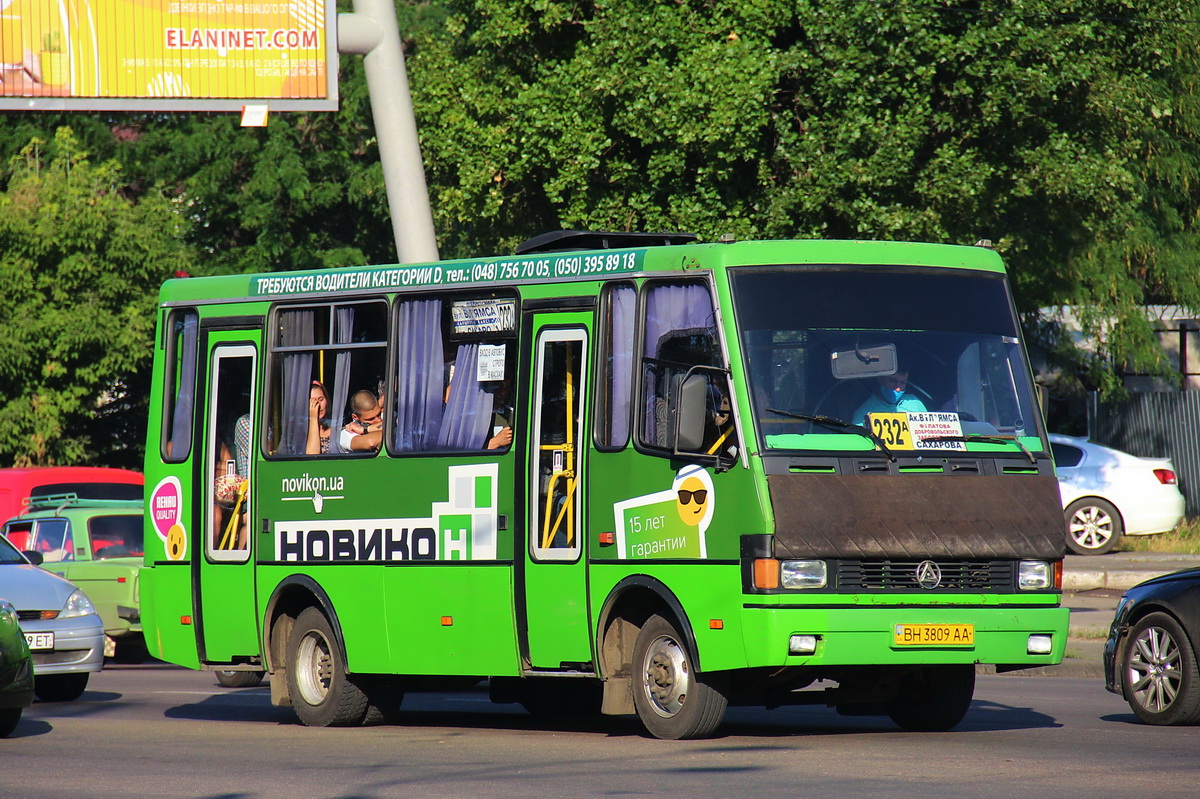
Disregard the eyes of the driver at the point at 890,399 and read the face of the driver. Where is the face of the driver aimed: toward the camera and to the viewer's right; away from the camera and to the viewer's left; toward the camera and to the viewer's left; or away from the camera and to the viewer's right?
toward the camera and to the viewer's right

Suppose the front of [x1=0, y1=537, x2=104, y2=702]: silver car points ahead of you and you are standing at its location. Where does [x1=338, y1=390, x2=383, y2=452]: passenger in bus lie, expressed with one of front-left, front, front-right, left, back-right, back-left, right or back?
front

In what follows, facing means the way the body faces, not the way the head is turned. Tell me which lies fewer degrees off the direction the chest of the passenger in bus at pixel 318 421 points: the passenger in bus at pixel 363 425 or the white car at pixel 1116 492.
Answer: the passenger in bus

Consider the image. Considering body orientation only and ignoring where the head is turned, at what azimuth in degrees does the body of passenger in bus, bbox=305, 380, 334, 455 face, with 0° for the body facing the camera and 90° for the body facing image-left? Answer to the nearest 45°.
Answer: approximately 315°

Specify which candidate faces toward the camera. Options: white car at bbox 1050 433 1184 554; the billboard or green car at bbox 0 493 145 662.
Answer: the billboard

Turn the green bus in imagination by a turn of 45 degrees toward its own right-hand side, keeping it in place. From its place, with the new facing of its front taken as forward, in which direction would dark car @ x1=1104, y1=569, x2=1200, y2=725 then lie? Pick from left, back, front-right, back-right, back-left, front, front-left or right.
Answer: left

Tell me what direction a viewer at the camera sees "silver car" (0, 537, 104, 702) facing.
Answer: facing the viewer and to the right of the viewer

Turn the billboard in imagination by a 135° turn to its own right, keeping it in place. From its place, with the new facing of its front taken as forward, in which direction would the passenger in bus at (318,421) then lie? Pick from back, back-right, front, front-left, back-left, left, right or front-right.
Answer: back-left

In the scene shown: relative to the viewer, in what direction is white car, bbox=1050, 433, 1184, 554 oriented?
to the viewer's left

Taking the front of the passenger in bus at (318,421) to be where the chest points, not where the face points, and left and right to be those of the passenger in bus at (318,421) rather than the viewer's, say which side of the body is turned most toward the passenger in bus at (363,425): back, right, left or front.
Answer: front

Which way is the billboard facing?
toward the camera
